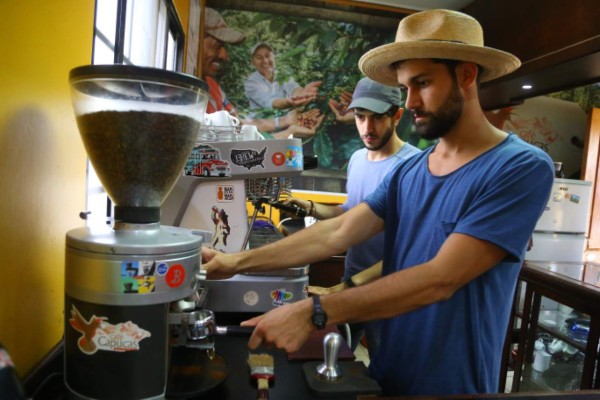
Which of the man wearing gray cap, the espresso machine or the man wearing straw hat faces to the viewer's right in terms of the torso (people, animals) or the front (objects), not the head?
the espresso machine

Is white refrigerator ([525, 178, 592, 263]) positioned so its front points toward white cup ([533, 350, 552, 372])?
yes

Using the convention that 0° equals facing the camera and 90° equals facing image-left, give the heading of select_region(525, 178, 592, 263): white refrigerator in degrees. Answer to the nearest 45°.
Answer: approximately 0°

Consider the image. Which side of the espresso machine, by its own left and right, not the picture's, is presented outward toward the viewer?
right

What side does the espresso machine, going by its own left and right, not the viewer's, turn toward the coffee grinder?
right

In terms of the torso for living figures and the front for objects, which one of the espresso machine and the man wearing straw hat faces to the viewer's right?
the espresso machine

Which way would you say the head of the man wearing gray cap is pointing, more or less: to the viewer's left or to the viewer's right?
to the viewer's left

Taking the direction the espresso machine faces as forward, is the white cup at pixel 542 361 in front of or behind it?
in front
